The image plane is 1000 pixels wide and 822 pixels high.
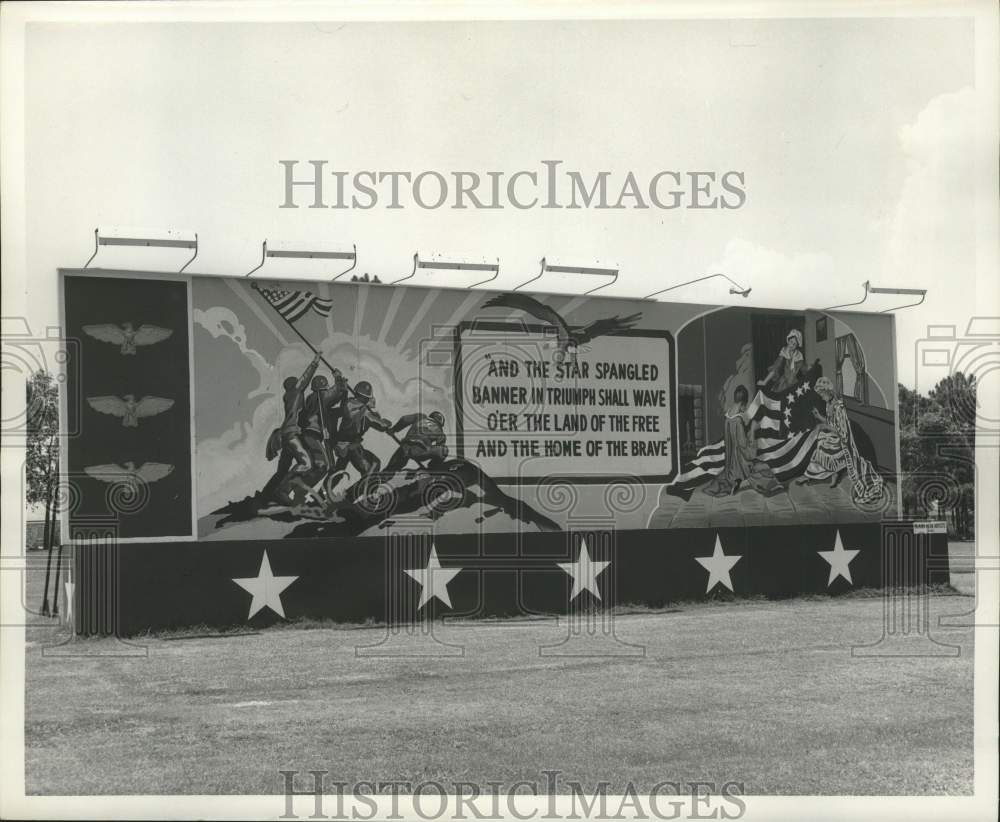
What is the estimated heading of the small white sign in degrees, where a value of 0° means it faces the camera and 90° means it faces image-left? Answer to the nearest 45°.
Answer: approximately 0°

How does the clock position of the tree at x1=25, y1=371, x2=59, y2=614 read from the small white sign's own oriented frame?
The tree is roughly at 2 o'clock from the small white sign.

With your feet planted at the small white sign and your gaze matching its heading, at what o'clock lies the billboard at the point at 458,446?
The billboard is roughly at 2 o'clock from the small white sign.
